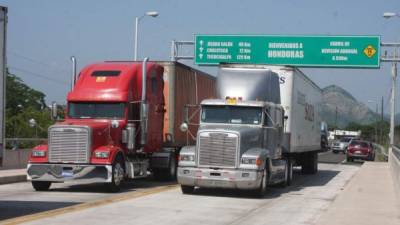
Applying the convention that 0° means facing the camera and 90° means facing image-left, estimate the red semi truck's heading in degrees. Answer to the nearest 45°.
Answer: approximately 45°

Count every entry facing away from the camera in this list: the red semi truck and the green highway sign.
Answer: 0

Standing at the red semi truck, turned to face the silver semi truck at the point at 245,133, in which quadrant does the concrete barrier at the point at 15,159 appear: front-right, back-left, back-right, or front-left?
back-left

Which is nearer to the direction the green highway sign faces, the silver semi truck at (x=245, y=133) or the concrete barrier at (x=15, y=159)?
the silver semi truck

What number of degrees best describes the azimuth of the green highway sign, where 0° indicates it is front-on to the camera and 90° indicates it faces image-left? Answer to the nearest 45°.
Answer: approximately 0°

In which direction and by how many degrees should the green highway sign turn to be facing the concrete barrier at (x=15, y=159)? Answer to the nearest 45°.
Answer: approximately 45° to its right

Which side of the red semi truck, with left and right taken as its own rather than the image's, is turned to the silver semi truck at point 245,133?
left

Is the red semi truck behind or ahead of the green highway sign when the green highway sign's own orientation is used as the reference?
ahead

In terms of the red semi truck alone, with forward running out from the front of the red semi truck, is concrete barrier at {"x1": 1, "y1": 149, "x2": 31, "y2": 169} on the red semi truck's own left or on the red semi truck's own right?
on the red semi truck's own right
